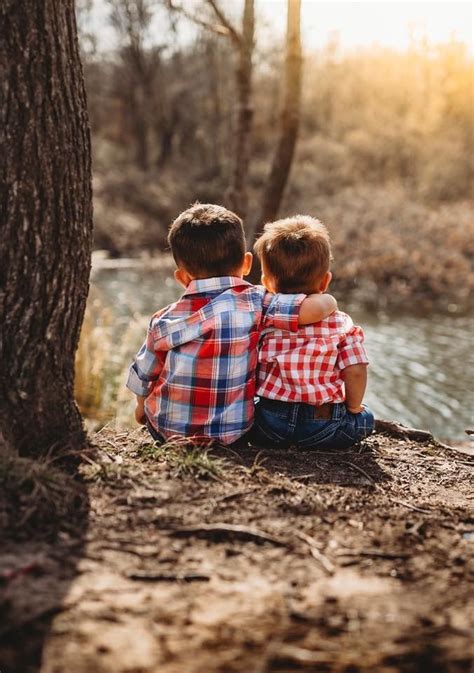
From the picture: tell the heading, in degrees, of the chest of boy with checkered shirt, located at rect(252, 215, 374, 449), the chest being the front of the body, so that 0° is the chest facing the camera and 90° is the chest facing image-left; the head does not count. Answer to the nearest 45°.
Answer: approximately 180°

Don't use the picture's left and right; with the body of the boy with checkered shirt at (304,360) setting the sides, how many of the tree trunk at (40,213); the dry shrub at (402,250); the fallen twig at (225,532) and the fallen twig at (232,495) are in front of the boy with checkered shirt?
1

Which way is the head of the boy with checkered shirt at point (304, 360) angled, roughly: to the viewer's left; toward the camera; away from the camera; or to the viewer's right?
away from the camera

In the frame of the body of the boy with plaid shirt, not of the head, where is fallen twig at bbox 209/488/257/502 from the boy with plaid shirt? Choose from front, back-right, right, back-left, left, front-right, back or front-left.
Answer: back

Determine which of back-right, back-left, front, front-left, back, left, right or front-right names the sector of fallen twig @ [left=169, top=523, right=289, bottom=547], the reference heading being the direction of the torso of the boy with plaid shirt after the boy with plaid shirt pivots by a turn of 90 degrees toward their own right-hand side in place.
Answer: right

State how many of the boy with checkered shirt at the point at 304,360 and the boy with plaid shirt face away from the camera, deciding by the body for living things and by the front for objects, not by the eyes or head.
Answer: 2

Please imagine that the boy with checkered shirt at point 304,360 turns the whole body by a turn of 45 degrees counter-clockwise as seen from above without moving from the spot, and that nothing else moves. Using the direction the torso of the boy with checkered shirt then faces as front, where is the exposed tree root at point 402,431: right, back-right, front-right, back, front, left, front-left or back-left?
right

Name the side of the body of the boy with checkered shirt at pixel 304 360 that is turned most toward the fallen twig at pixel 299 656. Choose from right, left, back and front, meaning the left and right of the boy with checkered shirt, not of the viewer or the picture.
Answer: back

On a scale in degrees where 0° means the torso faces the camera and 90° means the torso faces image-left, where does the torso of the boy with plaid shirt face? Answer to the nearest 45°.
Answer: approximately 180°

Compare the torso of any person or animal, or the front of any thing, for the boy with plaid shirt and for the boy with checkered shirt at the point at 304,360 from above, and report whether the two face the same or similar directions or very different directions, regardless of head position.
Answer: same or similar directions

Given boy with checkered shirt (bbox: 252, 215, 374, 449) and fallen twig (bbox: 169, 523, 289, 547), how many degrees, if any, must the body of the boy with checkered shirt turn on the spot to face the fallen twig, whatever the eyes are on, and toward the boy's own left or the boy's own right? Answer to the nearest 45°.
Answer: approximately 180°

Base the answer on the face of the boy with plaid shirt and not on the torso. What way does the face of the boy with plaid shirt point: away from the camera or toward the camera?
away from the camera
